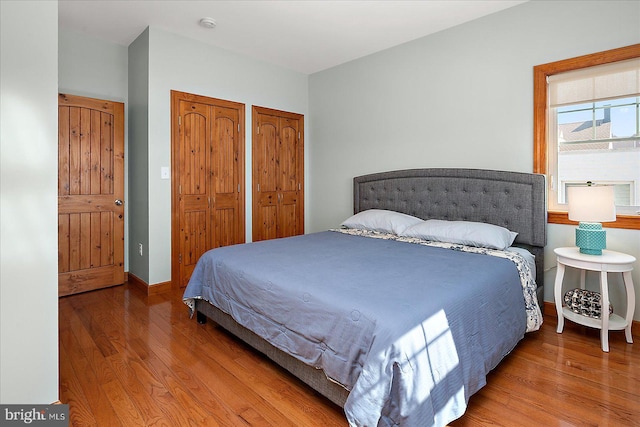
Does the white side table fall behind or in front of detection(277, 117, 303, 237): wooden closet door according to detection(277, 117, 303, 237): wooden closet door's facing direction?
in front

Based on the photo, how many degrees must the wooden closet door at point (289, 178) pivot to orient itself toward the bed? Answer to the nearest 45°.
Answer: approximately 45° to its right

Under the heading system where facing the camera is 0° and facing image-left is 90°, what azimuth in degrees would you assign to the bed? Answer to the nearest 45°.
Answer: approximately 45°

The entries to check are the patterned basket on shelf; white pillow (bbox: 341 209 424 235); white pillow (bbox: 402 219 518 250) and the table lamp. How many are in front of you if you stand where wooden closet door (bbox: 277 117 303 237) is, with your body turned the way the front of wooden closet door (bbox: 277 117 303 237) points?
4

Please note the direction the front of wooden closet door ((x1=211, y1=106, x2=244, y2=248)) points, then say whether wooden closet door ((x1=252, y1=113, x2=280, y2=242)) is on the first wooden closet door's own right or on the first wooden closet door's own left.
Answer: on the first wooden closet door's own left

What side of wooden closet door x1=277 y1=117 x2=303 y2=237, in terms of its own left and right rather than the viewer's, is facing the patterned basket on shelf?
front

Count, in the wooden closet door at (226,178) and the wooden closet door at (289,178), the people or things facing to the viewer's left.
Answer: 0

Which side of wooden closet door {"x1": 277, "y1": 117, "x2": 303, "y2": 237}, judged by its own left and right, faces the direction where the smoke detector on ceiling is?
right

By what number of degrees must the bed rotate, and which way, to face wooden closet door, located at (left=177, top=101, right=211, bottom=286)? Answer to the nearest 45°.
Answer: approximately 90° to its right

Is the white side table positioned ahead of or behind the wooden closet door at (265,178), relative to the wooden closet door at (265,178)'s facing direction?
ahead

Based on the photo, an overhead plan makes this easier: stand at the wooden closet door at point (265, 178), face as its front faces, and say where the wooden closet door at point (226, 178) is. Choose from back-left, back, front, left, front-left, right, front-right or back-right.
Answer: right

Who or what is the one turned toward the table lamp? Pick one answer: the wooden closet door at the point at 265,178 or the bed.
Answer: the wooden closet door

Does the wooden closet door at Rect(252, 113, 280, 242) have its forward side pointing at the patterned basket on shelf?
yes

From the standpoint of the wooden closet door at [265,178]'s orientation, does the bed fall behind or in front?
in front

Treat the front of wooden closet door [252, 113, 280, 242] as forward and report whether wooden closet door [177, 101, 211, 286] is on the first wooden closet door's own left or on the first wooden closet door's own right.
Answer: on the first wooden closet door's own right

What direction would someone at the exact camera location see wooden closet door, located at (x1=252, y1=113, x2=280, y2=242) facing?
facing the viewer and to the right of the viewer

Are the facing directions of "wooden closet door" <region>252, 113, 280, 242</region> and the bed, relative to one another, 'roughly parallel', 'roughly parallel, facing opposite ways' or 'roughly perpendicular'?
roughly perpendicular
